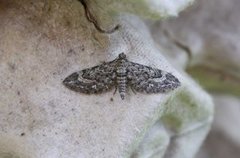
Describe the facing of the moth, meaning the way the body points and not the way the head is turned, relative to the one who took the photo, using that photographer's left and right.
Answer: facing away from the viewer
